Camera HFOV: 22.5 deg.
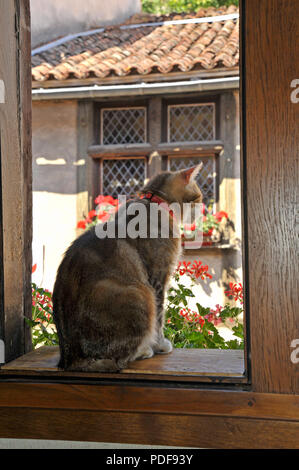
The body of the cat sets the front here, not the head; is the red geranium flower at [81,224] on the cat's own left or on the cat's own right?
on the cat's own left

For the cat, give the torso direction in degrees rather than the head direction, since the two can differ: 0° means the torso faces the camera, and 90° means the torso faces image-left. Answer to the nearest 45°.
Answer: approximately 225°
